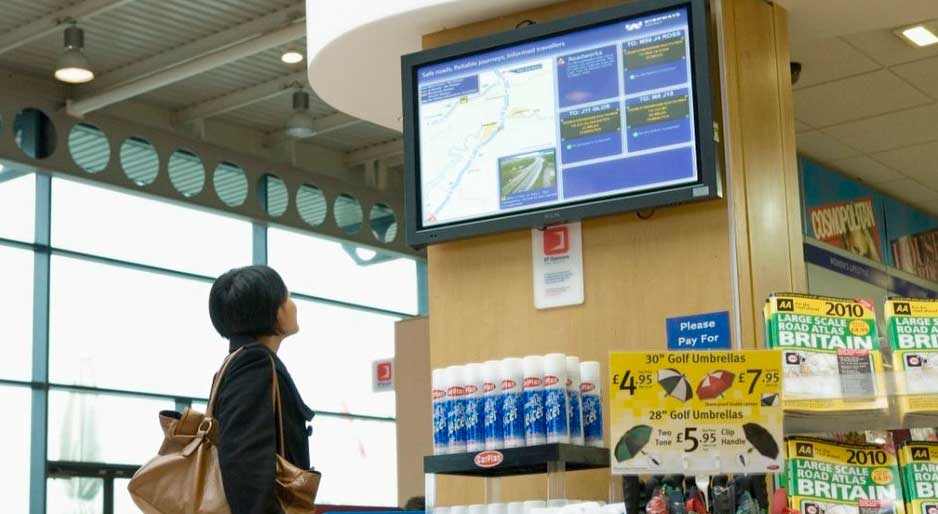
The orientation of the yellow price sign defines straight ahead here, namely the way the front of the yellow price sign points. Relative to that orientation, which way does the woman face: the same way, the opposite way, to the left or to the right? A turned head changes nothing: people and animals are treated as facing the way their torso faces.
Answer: to the left

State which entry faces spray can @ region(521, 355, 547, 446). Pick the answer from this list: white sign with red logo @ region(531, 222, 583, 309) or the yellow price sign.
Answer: the white sign with red logo

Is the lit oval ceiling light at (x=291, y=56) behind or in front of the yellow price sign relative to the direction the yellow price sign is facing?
behind

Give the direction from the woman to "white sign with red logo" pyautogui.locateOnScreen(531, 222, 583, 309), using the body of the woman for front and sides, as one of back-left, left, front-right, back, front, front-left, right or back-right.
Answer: front-left

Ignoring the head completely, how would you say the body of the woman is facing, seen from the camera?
to the viewer's right

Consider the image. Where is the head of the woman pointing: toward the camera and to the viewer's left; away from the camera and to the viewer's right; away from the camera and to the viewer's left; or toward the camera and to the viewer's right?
away from the camera and to the viewer's right

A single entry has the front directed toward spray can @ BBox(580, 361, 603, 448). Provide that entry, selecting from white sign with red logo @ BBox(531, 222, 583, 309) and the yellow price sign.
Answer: the white sign with red logo

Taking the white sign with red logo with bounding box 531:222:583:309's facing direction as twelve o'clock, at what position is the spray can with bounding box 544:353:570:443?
The spray can is roughly at 12 o'clock from the white sign with red logo.

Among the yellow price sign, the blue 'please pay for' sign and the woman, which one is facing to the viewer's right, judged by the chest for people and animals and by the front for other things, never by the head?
the woman

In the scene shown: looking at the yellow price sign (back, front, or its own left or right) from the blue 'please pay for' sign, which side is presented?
back
